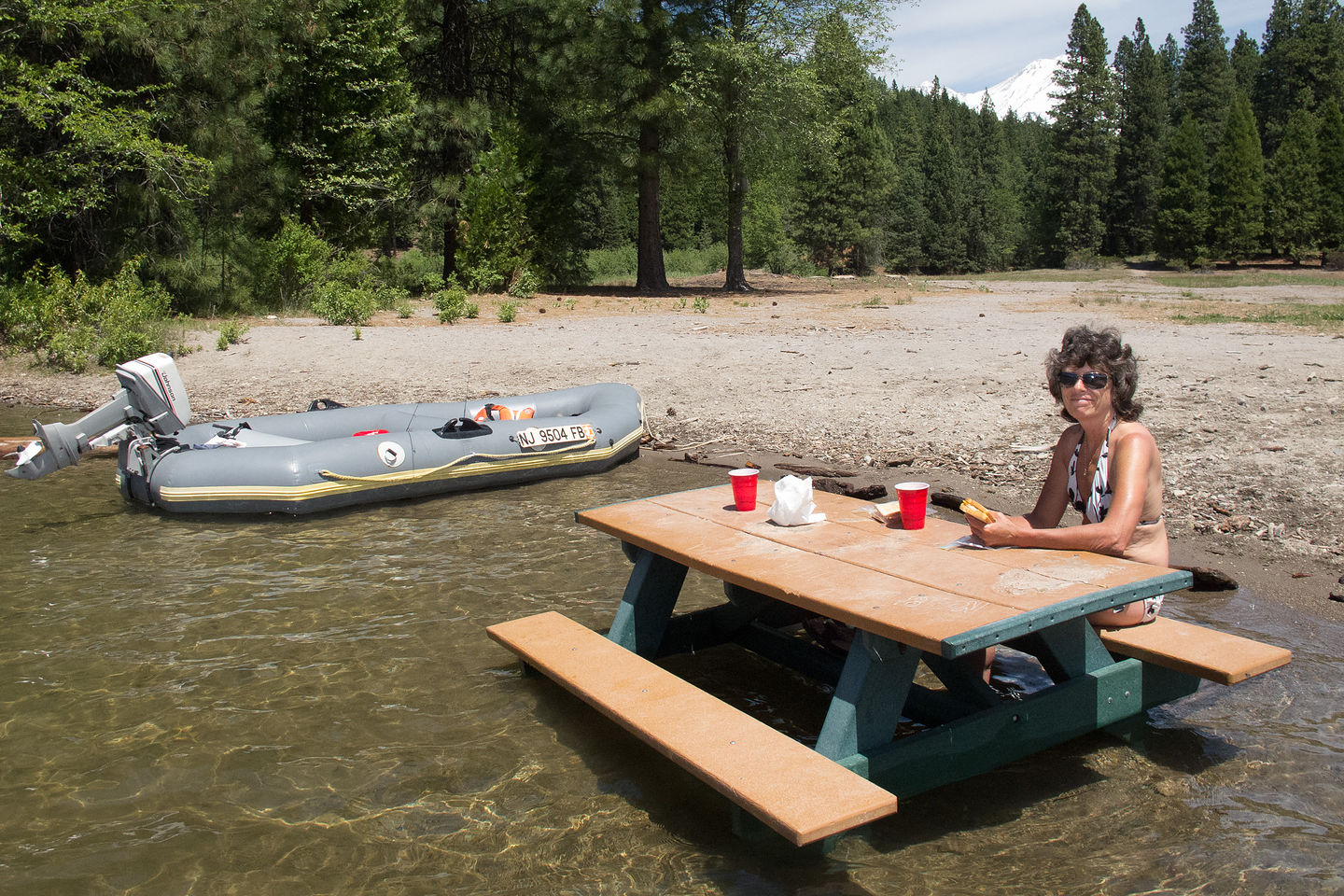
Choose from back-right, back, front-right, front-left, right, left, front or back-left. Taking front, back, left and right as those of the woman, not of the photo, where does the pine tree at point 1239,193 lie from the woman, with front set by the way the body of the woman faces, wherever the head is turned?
back-right

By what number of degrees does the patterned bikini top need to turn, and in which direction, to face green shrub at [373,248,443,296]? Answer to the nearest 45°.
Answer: approximately 90° to its right

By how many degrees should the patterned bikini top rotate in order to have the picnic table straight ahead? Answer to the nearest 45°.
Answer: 0° — it already faces it

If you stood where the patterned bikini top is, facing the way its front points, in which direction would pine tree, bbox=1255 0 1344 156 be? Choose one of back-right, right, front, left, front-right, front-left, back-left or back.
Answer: back-right

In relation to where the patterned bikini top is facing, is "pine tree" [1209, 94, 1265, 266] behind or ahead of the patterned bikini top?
behind

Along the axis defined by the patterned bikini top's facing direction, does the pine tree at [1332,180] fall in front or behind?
behind

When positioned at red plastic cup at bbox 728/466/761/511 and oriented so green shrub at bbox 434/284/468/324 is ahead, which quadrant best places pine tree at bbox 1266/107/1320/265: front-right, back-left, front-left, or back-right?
front-right

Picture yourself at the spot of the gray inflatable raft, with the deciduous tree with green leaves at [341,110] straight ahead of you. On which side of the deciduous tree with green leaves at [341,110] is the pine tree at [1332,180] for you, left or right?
right

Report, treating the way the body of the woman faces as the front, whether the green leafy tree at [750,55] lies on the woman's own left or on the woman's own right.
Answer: on the woman's own right

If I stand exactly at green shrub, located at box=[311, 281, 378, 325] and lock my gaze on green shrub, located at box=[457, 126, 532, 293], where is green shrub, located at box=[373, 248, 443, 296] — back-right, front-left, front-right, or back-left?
front-left

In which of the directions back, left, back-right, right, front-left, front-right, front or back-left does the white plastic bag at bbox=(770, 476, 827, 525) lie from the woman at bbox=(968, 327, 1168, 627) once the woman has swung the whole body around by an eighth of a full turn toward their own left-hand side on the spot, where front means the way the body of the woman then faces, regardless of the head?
right

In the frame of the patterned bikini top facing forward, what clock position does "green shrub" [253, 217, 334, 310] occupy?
The green shrub is roughly at 3 o'clock from the patterned bikini top.

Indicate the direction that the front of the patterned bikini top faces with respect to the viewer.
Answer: facing the viewer and to the left of the viewer

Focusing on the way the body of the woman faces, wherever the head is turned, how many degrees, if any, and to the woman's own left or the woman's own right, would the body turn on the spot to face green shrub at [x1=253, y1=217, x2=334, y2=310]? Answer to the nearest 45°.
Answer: approximately 90° to the woman's own right

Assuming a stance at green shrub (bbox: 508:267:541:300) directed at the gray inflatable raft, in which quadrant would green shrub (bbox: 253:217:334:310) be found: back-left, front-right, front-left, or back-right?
front-right

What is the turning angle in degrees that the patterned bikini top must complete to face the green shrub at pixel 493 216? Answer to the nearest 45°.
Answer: approximately 90° to its right
